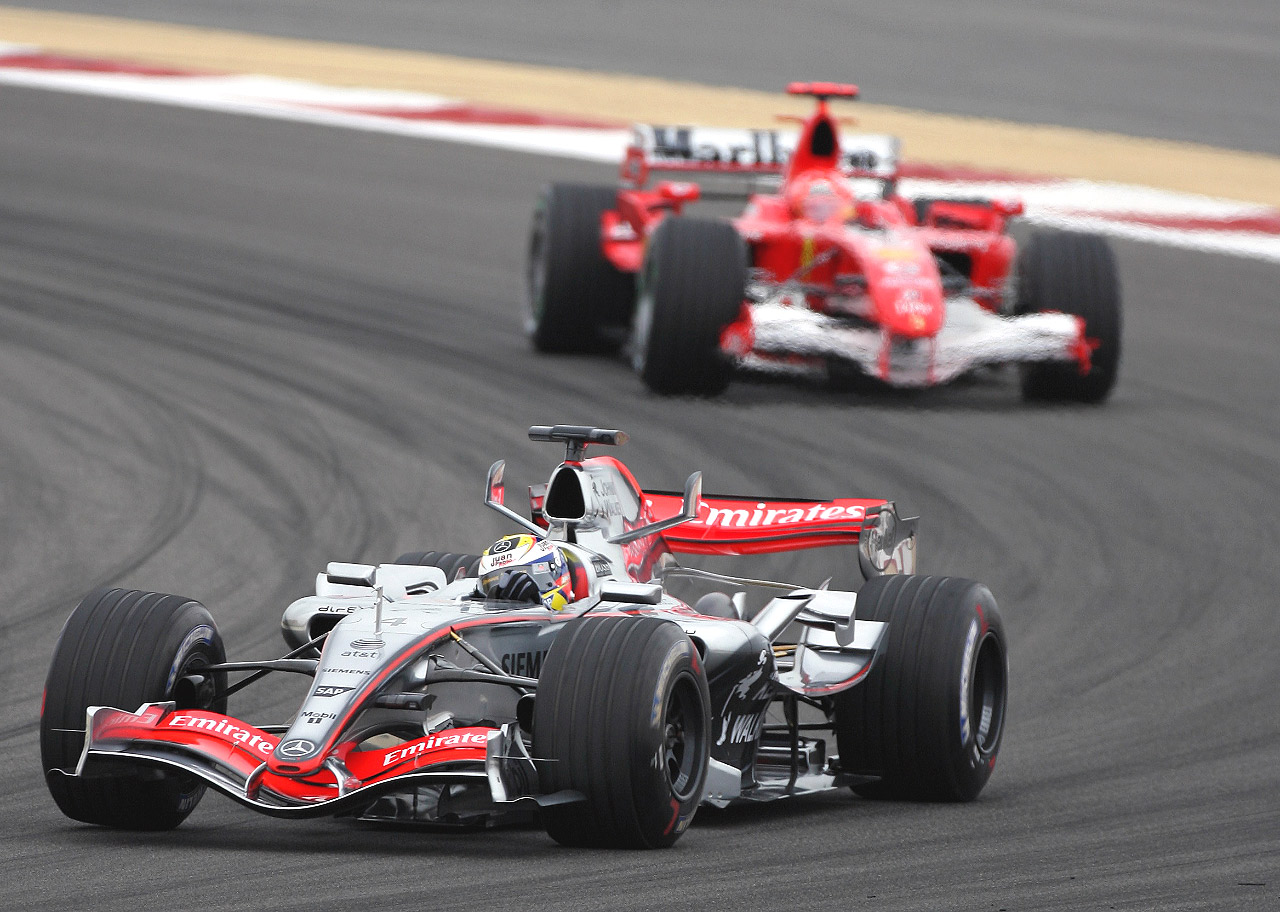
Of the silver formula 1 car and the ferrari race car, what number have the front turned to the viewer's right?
0

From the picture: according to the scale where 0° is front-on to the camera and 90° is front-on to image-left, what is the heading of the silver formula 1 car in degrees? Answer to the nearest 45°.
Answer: approximately 45°

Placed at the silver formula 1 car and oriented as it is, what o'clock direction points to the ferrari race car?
The ferrari race car is roughly at 5 o'clock from the silver formula 1 car.

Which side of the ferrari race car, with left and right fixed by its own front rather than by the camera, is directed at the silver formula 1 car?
front
